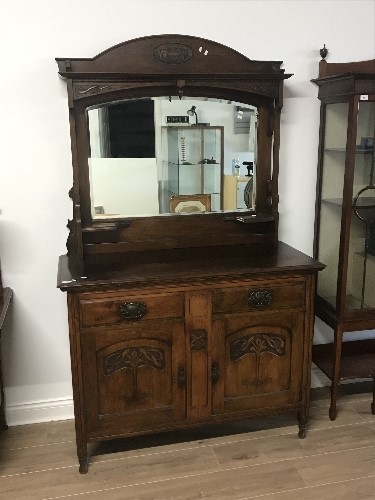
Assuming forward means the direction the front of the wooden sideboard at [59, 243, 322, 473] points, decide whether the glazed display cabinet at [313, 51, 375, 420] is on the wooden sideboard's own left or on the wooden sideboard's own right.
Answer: on the wooden sideboard's own left

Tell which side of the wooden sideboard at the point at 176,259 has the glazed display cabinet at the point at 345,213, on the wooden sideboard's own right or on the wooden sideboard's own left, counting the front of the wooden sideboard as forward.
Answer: on the wooden sideboard's own left

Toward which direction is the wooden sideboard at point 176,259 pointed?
toward the camera
